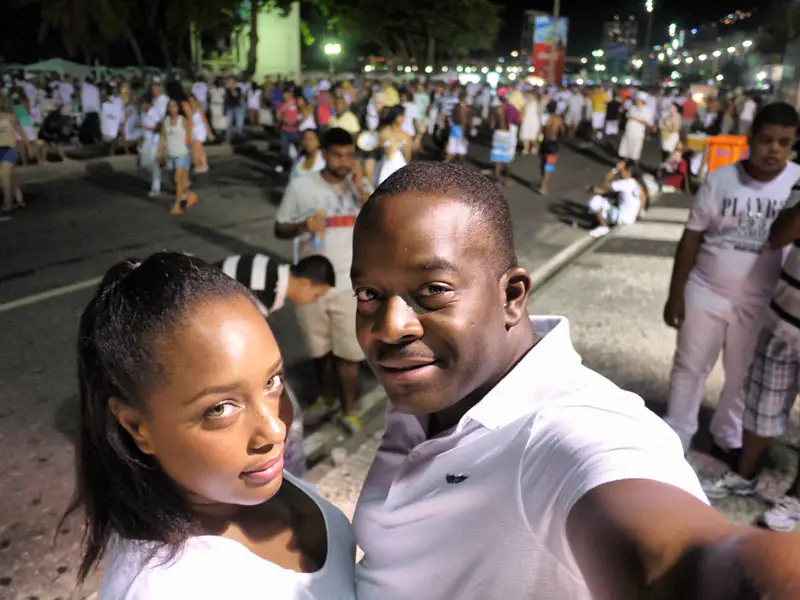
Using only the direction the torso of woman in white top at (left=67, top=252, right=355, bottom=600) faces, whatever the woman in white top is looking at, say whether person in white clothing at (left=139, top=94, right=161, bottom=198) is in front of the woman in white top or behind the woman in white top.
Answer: behind

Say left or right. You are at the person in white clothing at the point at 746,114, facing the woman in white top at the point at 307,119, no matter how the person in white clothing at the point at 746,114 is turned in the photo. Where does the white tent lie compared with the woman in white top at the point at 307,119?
right

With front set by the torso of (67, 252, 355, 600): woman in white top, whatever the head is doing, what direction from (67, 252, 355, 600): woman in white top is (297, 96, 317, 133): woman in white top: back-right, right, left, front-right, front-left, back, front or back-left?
back-left

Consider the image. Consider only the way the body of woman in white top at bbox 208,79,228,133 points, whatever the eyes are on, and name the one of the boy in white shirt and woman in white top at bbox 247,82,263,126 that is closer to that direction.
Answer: the woman in white top

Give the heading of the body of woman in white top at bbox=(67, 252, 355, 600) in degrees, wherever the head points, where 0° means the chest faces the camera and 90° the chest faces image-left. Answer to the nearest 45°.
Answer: approximately 315°

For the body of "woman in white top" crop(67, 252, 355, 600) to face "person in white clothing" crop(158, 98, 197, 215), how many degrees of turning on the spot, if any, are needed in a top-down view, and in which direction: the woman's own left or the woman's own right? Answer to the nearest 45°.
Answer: approximately 135° to the woman's own left

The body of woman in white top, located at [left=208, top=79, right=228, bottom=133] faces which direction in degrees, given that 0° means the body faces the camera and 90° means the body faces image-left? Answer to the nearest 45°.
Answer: approximately 180°

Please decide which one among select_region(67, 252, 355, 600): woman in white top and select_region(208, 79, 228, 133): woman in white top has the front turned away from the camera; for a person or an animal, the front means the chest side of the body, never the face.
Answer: select_region(208, 79, 228, 133): woman in white top
